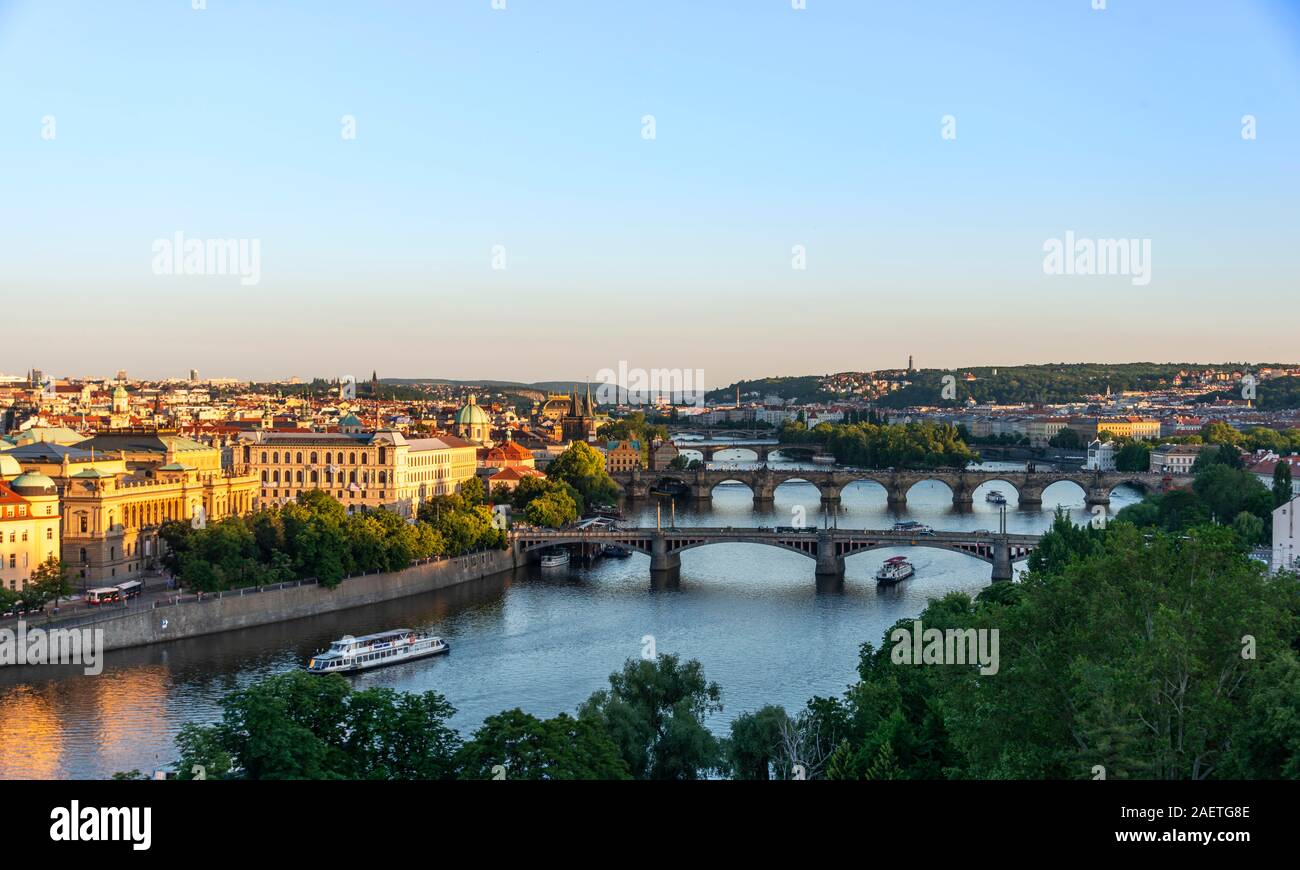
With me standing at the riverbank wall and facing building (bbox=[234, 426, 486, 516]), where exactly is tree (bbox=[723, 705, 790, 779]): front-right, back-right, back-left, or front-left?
back-right

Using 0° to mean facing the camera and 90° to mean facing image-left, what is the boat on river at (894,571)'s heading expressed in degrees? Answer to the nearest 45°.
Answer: approximately 45°

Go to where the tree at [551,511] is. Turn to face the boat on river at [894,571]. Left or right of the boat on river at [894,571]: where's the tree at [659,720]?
right

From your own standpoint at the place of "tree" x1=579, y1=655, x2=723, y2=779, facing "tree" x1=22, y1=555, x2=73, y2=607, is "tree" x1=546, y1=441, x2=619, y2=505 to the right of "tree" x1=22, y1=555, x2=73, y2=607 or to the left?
right
